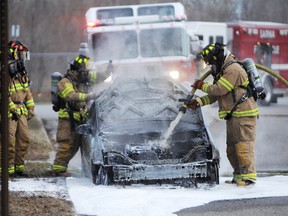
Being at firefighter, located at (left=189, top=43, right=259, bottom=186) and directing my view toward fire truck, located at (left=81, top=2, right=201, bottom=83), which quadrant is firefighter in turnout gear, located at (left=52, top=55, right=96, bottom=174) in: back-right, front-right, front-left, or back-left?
front-left

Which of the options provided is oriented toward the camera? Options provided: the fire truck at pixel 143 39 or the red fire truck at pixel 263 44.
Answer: the fire truck

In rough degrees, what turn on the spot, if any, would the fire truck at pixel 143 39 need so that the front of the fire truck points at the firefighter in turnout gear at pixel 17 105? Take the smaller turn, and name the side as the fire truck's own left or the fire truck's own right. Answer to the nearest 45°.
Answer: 0° — it already faces them

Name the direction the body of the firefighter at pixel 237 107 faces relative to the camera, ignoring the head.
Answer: to the viewer's left

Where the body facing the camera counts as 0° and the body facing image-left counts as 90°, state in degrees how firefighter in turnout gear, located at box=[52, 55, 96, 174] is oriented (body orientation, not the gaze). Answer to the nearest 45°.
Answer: approximately 315°

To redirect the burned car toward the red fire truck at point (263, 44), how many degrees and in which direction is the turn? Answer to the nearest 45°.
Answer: approximately 180°

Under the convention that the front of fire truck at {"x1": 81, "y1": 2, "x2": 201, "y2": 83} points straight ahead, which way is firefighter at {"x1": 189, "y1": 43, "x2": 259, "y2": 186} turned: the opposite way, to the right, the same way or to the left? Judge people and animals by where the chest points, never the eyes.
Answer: to the right

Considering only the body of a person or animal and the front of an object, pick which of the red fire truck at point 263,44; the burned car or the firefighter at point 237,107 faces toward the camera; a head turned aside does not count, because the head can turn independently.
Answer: the burned car

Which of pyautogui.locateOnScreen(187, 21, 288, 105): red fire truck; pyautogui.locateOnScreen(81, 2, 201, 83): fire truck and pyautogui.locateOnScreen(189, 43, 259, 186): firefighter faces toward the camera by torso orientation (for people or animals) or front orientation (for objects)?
the fire truck

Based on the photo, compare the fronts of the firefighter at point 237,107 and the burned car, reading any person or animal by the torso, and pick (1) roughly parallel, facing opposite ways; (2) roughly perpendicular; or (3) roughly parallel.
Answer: roughly perpendicular

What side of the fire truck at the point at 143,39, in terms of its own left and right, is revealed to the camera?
front

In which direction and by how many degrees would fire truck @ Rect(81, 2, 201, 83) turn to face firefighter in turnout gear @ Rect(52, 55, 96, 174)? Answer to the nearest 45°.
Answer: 0° — it already faces them

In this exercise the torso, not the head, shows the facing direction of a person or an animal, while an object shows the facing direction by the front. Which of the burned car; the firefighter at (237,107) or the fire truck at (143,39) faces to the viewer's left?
the firefighter

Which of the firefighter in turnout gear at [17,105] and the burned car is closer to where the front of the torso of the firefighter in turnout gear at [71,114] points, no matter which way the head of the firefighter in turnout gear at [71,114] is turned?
the burned car
